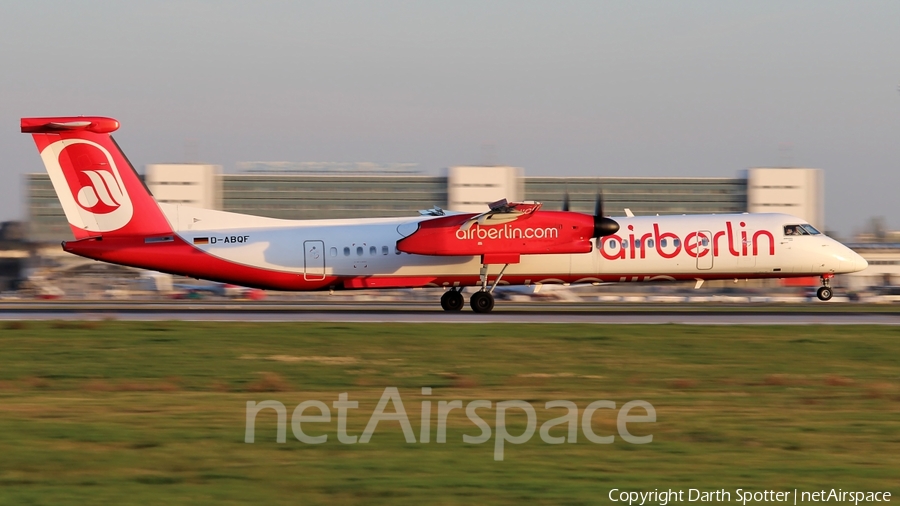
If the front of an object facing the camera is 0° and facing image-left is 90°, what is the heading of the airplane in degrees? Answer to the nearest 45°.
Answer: approximately 270°
